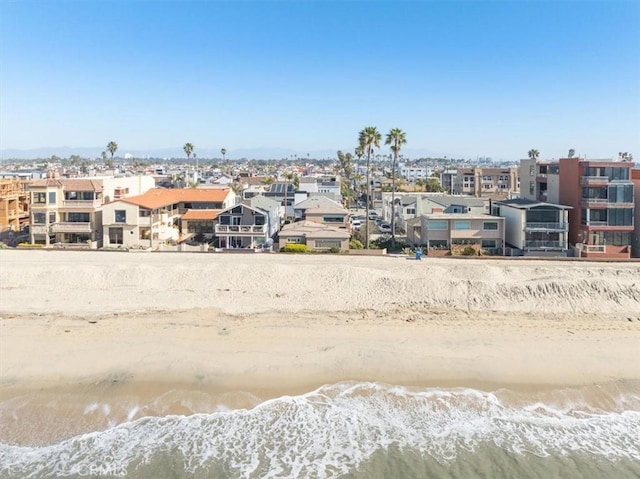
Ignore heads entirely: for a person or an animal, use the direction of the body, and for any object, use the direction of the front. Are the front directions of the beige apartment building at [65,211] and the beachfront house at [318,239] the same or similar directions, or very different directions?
same or similar directions

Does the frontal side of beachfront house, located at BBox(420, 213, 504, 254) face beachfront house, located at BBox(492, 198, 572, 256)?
no

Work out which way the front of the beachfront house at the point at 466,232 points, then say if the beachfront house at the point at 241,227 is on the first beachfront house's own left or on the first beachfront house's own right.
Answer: on the first beachfront house's own right

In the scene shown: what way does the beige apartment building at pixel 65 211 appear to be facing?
toward the camera

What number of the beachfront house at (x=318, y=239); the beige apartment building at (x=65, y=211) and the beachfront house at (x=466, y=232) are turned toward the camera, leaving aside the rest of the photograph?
3

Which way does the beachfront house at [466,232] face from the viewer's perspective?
toward the camera

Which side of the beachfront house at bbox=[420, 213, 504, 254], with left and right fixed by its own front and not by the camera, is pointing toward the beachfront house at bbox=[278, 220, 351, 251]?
right

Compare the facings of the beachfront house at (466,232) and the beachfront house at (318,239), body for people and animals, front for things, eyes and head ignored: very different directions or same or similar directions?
same or similar directions

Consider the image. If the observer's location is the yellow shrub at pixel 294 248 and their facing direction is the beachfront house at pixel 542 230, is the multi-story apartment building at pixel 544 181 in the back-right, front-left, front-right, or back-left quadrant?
front-left

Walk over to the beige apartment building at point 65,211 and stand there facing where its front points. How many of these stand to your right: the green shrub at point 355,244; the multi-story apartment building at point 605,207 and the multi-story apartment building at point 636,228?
0

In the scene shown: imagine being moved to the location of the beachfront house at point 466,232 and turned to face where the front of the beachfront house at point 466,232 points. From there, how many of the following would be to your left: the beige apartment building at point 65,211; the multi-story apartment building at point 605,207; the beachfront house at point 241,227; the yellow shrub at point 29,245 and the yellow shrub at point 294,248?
1

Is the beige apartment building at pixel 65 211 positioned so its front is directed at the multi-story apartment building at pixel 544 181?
no

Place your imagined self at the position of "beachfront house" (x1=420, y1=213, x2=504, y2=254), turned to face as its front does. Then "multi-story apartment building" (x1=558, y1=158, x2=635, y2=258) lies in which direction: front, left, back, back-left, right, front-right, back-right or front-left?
left

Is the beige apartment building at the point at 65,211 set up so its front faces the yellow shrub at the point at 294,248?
no

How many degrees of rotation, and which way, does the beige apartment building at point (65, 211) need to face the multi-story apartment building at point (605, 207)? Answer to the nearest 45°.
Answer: approximately 45° to its left
